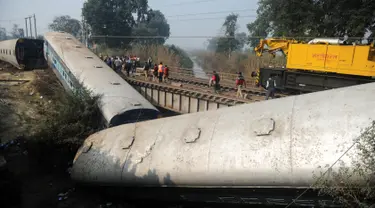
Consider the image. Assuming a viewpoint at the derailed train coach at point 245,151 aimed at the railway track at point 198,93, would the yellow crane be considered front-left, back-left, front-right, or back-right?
front-right

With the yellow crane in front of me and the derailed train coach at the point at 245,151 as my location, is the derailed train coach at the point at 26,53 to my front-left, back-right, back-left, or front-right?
front-left

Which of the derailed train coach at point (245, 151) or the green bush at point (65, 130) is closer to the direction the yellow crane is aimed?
the green bush

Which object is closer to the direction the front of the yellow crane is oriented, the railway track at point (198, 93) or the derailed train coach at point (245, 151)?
the railway track

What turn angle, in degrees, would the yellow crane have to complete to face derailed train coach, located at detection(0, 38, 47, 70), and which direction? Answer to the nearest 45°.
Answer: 0° — it already faces it

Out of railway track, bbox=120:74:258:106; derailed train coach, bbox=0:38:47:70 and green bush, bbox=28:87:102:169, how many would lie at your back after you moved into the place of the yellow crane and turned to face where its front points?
0

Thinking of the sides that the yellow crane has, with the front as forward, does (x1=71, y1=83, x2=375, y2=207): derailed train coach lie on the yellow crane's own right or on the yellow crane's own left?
on the yellow crane's own left

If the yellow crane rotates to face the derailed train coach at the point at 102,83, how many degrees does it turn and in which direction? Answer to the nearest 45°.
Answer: approximately 45° to its left

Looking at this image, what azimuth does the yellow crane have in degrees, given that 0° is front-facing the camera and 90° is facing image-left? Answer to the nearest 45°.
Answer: approximately 90°

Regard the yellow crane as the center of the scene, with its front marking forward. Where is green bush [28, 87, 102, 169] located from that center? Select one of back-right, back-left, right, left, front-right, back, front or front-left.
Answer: front-left
